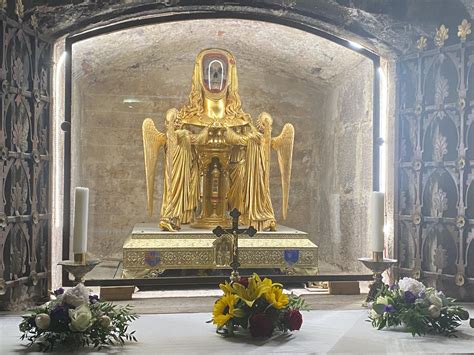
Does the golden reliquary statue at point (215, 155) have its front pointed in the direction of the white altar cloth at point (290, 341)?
yes

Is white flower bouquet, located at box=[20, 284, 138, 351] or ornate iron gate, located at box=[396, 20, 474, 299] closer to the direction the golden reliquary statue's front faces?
the white flower bouquet

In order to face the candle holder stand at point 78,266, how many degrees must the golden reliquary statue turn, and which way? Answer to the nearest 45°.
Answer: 0° — it already faces it

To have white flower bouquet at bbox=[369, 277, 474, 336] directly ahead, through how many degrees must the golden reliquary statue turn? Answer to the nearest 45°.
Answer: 0° — it already faces it

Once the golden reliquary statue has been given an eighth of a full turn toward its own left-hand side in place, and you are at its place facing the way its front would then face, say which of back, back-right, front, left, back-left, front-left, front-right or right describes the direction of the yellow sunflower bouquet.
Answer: front-right

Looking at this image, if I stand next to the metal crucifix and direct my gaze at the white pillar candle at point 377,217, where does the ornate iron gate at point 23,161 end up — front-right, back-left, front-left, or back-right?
back-left

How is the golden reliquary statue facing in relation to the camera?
toward the camera

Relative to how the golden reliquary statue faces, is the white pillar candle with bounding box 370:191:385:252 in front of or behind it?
in front

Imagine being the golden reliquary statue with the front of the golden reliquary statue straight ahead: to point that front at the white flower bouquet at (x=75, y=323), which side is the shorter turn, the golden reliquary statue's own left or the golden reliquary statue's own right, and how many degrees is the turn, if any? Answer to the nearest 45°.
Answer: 0° — it already faces it

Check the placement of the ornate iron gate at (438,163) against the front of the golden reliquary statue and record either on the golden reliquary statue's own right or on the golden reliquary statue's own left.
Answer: on the golden reliquary statue's own left

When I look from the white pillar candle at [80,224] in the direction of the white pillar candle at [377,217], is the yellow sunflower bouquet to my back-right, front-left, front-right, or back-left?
front-right

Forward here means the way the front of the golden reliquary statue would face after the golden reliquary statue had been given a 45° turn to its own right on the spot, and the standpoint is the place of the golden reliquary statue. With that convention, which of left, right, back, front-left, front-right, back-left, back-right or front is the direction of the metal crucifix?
front-left

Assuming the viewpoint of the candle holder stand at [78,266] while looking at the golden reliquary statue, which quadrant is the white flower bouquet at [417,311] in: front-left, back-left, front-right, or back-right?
front-right

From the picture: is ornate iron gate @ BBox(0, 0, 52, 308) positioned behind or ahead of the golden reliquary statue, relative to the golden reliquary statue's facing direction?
ahead
